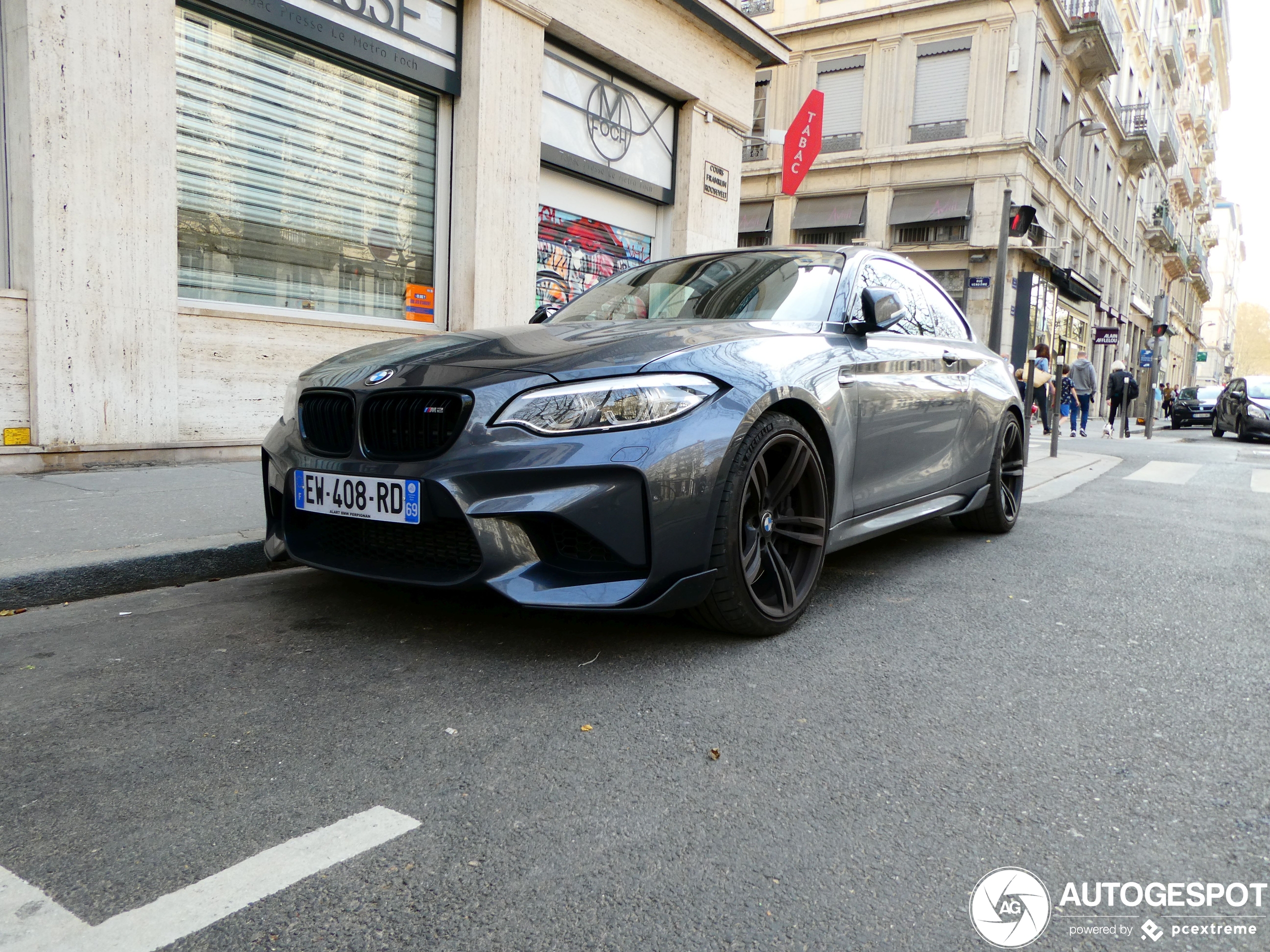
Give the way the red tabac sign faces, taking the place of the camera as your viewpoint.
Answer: facing the viewer

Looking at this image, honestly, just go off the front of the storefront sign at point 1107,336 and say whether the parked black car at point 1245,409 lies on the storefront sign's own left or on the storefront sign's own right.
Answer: on the storefront sign's own left

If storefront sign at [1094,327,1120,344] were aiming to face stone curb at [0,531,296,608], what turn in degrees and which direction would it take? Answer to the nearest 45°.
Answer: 0° — it already faces it

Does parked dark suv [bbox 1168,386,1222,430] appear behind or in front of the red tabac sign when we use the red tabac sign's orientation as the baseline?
behind

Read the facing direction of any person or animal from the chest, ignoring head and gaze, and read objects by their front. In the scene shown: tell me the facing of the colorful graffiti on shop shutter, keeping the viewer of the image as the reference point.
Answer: facing the viewer and to the right of the viewer
